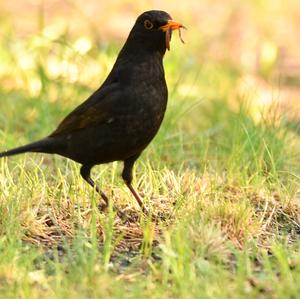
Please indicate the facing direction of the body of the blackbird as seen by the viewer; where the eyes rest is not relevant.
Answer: to the viewer's right
